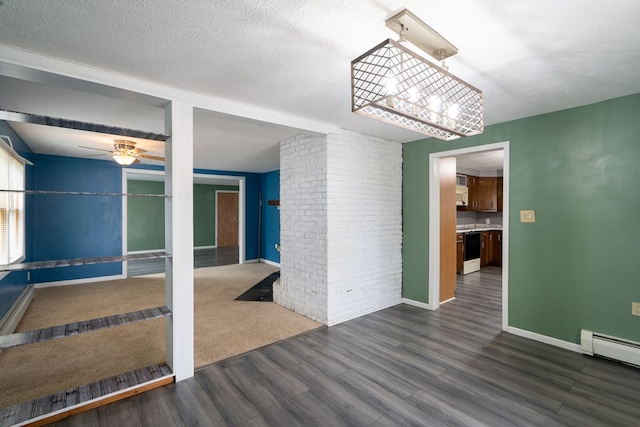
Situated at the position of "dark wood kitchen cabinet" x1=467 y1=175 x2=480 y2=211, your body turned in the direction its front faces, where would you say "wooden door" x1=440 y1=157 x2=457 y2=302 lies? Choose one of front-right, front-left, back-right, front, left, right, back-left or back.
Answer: front-right

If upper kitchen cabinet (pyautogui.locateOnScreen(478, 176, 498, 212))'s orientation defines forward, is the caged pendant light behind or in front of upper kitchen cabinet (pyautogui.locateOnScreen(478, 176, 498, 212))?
in front

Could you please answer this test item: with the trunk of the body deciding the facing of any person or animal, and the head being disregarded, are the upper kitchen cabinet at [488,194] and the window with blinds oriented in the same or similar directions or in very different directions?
very different directions

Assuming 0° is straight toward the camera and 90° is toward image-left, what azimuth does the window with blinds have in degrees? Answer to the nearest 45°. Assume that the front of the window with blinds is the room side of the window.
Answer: approximately 270°

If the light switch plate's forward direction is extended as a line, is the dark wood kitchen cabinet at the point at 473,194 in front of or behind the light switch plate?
behind

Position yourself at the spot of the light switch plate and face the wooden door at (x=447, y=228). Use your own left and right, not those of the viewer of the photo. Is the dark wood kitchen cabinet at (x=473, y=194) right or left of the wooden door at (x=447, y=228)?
right

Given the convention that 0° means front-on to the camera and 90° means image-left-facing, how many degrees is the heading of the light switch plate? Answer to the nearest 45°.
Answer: approximately 0°

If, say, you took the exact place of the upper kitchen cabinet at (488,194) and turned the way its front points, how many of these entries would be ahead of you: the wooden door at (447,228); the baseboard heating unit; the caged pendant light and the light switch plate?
4

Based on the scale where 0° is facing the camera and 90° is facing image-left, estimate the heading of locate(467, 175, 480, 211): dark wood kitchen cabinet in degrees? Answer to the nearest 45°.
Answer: approximately 315°

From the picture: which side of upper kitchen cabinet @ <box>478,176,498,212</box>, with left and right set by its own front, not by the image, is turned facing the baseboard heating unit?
front

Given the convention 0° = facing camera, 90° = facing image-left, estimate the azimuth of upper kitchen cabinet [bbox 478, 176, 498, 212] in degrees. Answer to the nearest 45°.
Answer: approximately 0°
